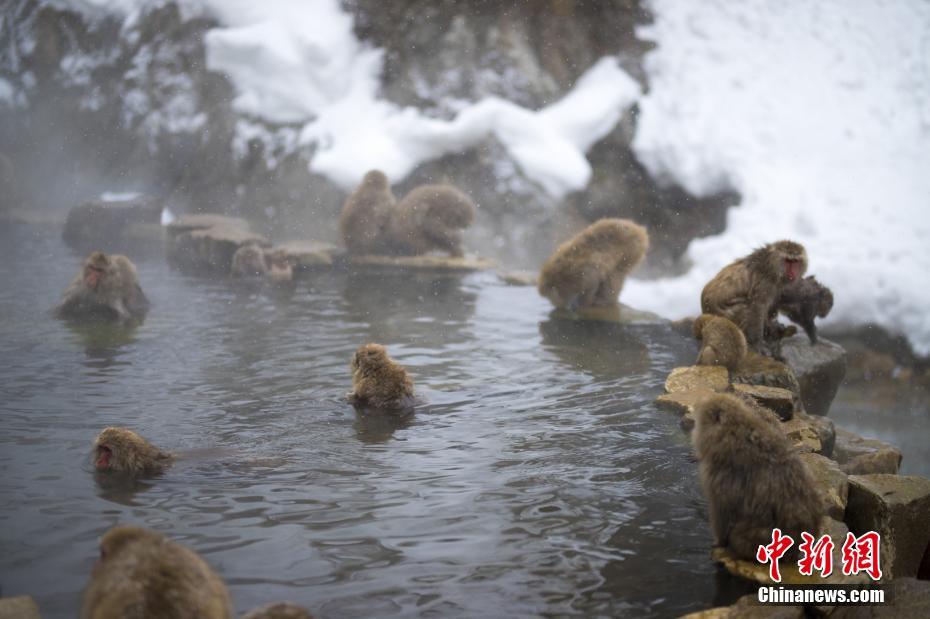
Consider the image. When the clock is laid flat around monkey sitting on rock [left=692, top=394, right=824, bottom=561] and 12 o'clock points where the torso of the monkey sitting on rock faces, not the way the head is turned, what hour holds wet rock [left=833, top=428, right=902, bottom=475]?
The wet rock is roughly at 2 o'clock from the monkey sitting on rock.

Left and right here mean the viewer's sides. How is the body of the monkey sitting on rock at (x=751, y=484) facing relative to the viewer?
facing away from the viewer and to the left of the viewer

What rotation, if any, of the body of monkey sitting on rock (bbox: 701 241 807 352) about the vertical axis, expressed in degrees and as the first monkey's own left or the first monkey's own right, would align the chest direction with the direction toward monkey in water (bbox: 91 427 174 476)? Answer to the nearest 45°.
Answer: approximately 135° to the first monkey's own right

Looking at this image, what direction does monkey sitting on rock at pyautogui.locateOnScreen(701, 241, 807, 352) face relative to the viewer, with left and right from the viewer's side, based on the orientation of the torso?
facing to the right of the viewer

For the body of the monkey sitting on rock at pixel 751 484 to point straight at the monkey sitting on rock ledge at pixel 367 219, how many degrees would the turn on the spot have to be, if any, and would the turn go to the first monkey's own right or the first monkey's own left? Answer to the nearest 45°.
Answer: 0° — it already faces it

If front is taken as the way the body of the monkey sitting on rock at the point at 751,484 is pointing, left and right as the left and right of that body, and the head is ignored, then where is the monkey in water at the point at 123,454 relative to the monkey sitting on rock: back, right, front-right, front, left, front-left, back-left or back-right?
front-left

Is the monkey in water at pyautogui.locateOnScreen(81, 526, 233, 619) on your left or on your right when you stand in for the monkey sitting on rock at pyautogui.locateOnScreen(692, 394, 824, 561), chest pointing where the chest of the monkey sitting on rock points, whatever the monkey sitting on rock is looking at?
on your left

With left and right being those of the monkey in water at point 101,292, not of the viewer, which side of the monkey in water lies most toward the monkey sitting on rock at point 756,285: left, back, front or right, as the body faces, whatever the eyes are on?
left
